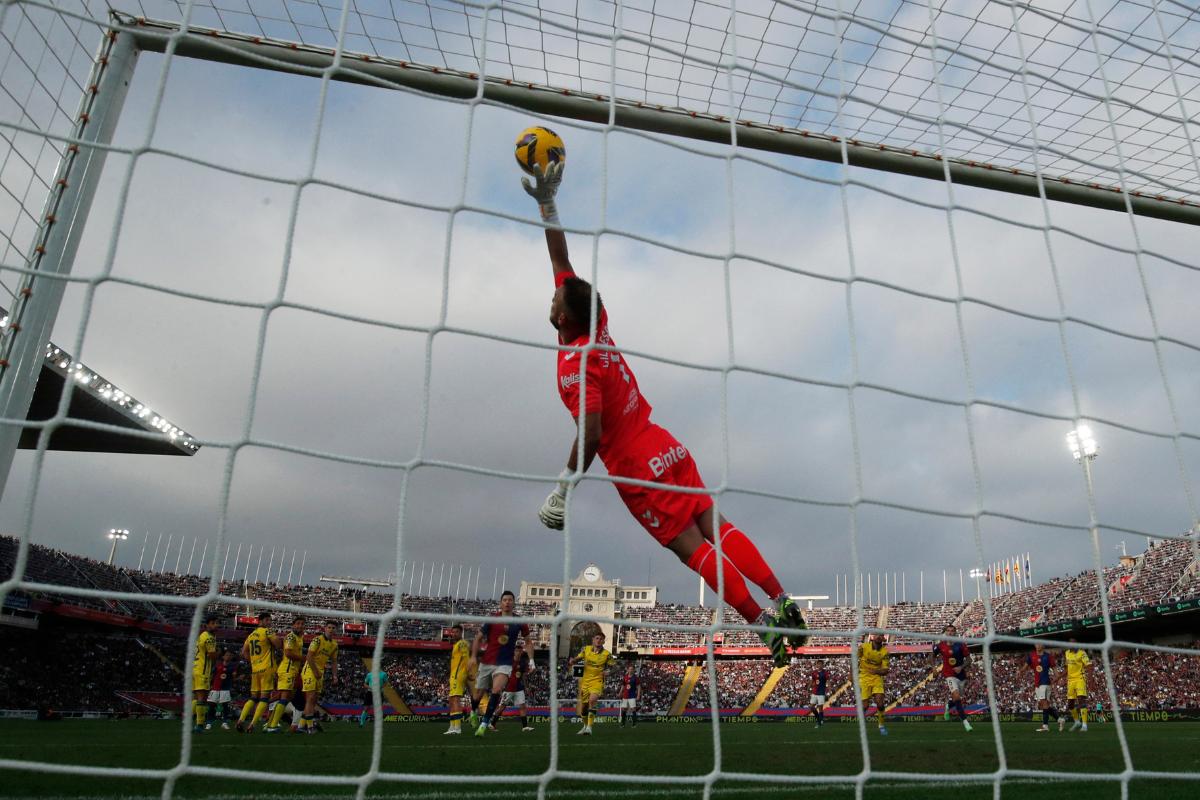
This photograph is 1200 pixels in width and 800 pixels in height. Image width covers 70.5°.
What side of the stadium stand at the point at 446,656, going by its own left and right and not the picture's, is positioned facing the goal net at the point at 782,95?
front

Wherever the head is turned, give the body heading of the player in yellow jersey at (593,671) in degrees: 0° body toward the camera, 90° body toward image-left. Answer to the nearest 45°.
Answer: approximately 0°

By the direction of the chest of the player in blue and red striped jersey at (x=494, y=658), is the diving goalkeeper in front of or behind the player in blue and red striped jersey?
in front

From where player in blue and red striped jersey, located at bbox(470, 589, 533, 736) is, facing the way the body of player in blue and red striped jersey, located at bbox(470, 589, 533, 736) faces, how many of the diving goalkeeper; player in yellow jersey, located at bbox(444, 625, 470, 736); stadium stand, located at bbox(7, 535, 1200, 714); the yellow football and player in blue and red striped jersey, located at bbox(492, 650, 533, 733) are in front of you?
2

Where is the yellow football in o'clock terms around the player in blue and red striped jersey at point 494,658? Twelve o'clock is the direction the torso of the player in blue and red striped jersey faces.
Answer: The yellow football is roughly at 12 o'clock from the player in blue and red striped jersey.

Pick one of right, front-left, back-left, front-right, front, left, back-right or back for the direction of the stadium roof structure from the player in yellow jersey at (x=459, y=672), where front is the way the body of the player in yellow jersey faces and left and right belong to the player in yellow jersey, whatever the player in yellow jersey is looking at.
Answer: front-right
